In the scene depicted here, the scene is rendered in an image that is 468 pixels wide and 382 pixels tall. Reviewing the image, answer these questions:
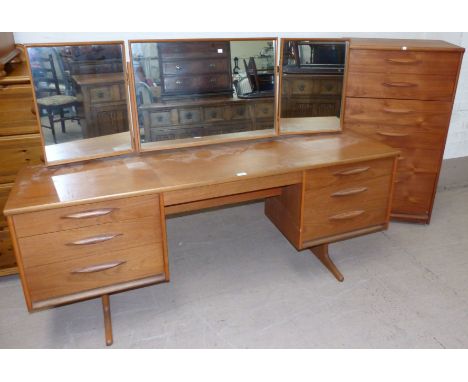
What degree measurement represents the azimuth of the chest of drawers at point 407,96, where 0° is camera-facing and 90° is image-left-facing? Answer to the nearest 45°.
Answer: approximately 0°
